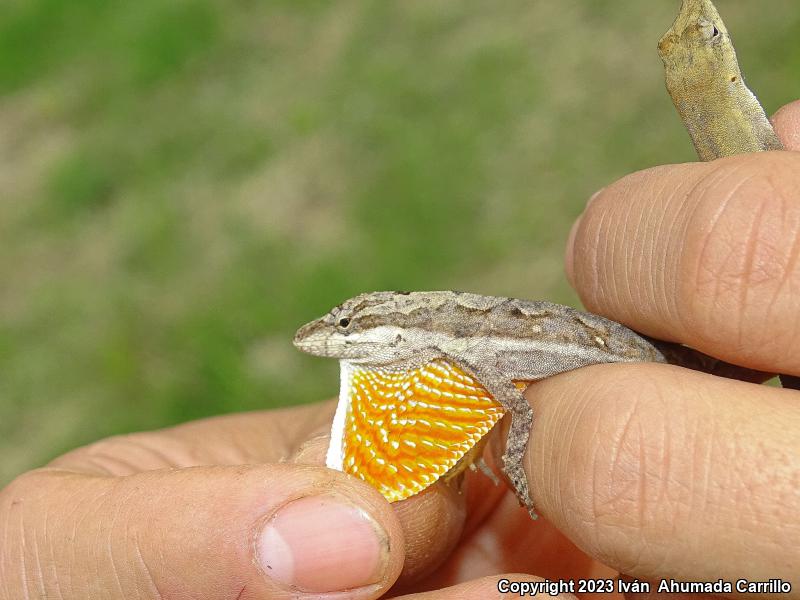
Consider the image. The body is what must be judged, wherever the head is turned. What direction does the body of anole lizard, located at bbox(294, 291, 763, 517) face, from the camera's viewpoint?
to the viewer's left
